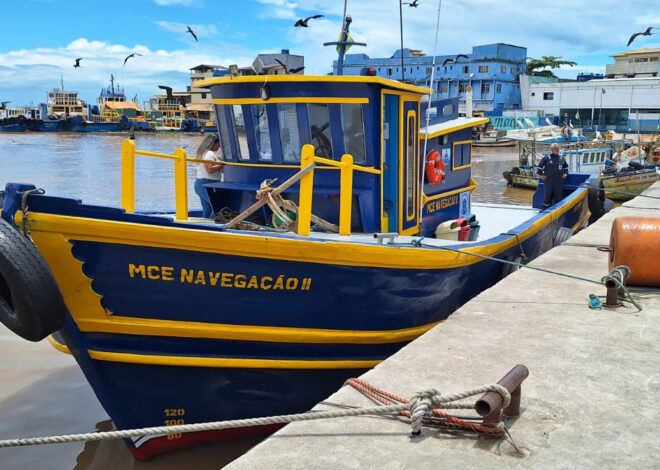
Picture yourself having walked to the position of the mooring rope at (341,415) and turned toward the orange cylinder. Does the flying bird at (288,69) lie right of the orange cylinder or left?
left

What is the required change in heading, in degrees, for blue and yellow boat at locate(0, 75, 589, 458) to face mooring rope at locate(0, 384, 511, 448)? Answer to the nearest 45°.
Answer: approximately 45° to its left

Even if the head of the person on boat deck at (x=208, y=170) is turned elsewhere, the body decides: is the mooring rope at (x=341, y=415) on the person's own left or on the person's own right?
on the person's own right

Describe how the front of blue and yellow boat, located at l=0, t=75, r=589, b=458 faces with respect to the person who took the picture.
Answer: facing the viewer and to the left of the viewer

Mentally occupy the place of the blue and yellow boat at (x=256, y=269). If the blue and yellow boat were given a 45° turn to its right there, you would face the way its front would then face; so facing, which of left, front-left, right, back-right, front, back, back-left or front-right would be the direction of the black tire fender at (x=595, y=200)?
back-right
